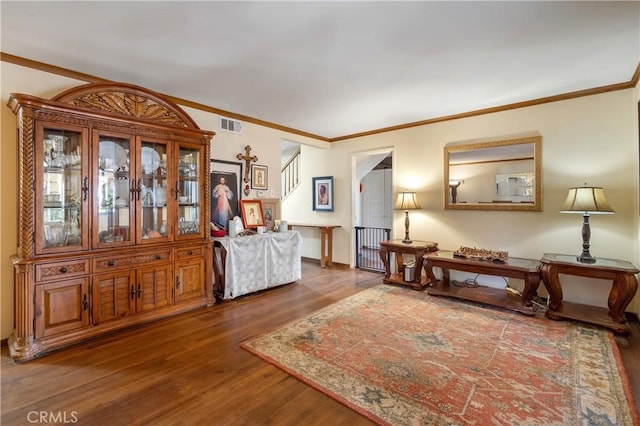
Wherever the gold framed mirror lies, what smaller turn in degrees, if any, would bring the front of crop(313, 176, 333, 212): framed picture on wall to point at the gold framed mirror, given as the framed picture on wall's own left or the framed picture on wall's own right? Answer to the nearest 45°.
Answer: approximately 90° to the framed picture on wall's own left

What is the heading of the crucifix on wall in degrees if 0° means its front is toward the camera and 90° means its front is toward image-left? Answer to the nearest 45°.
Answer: approximately 315°

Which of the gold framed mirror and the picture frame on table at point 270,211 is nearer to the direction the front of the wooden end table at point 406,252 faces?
the picture frame on table

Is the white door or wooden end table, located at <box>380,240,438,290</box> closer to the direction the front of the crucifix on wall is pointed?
the wooden end table

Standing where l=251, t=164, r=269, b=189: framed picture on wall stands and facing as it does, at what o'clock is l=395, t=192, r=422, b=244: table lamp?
The table lamp is roughly at 11 o'clock from the framed picture on wall.
